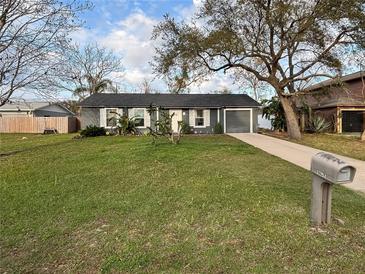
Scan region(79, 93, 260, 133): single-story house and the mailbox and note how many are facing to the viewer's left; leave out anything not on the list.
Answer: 0

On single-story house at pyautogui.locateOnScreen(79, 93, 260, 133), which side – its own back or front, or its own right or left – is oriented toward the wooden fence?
right

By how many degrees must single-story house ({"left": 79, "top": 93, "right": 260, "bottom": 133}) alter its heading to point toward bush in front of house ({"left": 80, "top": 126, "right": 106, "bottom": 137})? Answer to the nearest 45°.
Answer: approximately 45° to its right

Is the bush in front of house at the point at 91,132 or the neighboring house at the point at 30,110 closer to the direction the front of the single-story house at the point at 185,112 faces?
the bush in front of house

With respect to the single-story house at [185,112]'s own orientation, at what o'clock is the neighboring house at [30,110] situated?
The neighboring house is roughly at 4 o'clock from the single-story house.

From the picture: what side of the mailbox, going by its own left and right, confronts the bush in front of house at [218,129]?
back

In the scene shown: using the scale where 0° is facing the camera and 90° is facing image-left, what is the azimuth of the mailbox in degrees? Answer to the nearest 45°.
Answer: approximately 315°

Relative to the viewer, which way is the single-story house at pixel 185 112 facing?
toward the camera

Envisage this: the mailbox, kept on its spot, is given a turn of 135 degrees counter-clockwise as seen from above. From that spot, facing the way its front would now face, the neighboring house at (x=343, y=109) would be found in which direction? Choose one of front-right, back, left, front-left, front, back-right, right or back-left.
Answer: front

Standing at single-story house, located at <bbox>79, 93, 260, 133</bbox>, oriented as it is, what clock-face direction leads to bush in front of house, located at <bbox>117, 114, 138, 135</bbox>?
The bush in front of house is roughly at 2 o'clock from the single-story house.

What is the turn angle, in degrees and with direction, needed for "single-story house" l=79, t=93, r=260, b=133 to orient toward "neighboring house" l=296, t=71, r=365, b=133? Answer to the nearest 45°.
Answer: approximately 90° to its left

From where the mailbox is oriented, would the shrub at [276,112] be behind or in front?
behind

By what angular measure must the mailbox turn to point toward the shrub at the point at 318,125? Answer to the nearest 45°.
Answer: approximately 135° to its left
